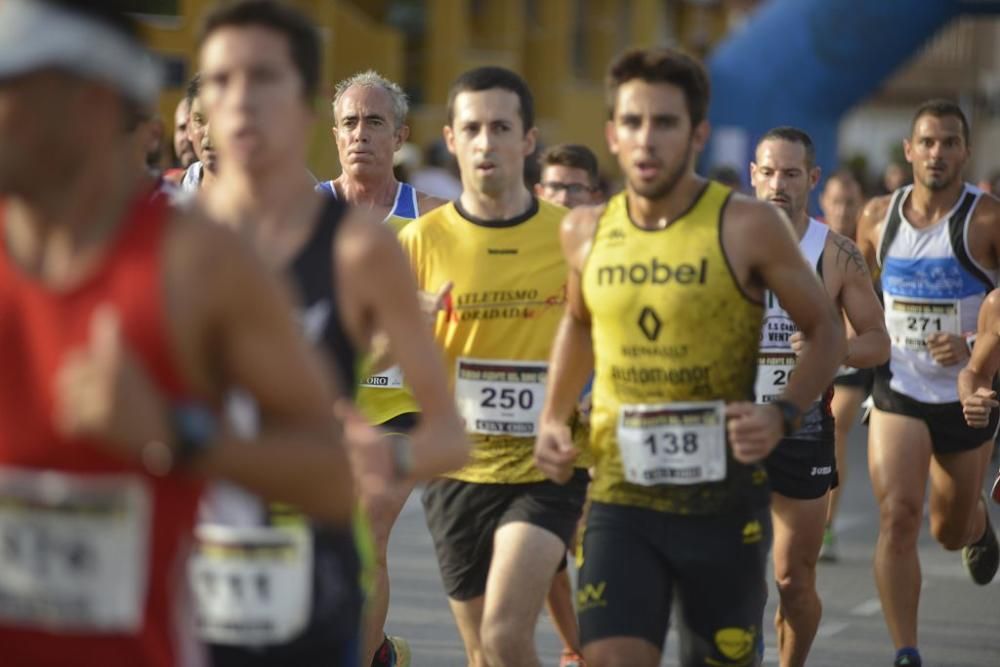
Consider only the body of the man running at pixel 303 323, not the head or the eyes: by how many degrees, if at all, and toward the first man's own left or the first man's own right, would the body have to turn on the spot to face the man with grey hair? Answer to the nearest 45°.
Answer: approximately 135° to the first man's own right

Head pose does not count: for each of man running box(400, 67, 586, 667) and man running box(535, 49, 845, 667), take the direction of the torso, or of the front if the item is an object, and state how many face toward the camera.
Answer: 2

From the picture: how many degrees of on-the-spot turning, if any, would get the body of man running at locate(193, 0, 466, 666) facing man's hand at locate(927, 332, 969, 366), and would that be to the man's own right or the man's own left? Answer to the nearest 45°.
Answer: approximately 180°

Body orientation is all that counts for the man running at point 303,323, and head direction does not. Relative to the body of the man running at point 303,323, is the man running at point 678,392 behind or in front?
behind

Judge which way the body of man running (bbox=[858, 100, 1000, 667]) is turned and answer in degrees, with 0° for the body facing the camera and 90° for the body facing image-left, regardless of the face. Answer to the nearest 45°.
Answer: approximately 0°

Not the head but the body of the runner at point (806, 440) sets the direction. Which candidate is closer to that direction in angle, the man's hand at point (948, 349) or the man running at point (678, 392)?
the man running

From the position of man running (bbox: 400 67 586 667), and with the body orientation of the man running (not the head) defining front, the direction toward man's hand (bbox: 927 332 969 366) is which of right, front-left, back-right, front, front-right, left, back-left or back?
back-left

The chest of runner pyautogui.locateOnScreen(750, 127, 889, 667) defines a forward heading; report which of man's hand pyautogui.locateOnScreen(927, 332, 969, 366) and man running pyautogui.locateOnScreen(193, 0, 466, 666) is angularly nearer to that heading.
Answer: the man running

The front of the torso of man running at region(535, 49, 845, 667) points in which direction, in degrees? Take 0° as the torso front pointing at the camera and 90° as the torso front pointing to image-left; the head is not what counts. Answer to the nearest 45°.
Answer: approximately 0°
